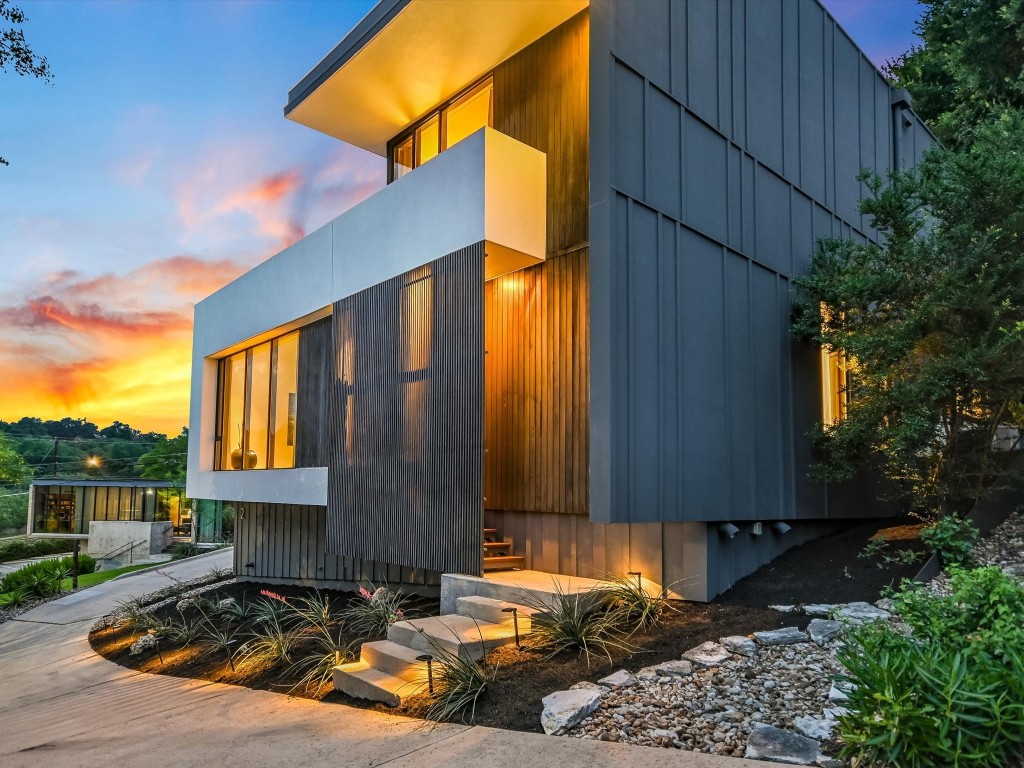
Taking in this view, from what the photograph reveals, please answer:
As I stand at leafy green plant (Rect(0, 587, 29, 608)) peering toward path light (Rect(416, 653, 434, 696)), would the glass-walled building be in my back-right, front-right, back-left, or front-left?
back-left

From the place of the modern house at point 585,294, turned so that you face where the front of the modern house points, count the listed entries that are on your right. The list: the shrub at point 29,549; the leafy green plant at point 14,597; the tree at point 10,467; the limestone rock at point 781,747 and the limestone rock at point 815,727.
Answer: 3

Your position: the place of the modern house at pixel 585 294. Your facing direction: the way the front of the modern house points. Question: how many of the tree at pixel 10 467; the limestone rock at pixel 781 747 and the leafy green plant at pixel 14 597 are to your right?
2

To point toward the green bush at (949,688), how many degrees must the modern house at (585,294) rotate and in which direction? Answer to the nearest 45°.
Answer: approximately 45° to its left

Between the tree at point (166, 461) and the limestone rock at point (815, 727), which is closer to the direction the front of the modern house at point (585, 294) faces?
the limestone rock

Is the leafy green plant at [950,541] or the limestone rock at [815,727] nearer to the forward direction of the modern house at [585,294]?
the limestone rock

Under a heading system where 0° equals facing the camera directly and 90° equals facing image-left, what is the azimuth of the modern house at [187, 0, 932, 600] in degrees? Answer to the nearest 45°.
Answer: approximately 45°

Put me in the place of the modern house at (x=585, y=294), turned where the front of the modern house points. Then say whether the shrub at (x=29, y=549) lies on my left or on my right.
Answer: on my right

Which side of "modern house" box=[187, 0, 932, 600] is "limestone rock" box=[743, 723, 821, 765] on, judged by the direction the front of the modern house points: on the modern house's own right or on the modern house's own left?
on the modern house's own left

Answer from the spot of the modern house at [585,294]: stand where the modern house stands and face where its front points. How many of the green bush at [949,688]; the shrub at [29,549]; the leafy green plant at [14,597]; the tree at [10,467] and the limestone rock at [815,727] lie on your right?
3

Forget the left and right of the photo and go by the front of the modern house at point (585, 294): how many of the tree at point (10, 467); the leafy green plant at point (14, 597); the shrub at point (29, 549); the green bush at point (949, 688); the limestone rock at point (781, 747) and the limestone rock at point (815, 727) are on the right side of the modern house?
3

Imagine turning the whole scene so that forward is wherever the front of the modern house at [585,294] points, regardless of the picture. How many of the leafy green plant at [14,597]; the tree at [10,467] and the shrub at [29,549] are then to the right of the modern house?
3
